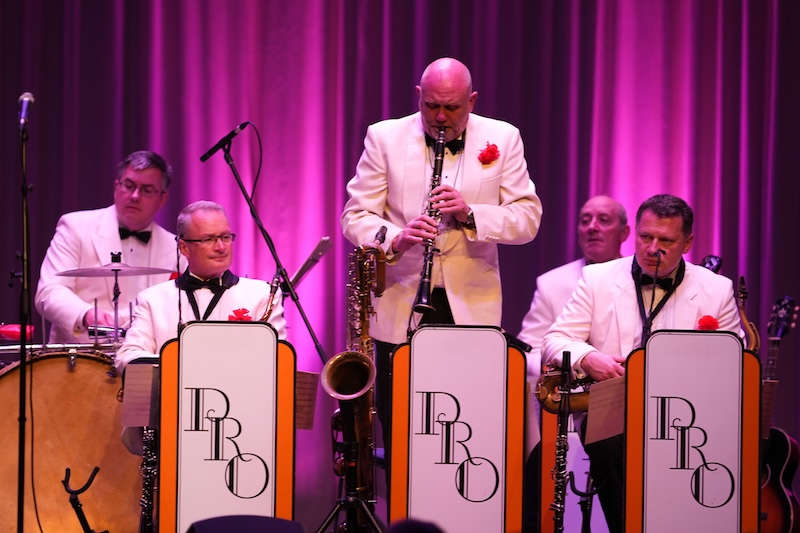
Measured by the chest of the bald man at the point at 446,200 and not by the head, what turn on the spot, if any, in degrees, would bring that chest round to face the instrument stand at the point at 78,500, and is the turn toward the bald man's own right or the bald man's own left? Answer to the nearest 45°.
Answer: approximately 90° to the bald man's own right

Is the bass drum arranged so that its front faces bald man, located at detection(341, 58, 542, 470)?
no

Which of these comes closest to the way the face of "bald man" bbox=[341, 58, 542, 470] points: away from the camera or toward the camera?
toward the camera

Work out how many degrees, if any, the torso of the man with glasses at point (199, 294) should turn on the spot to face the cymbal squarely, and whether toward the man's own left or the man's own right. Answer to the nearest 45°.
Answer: approximately 135° to the man's own right

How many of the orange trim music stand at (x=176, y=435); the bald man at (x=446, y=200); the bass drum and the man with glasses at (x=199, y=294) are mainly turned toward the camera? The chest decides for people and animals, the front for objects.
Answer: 4

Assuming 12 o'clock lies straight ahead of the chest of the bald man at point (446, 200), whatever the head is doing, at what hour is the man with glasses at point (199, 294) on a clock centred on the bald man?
The man with glasses is roughly at 3 o'clock from the bald man.

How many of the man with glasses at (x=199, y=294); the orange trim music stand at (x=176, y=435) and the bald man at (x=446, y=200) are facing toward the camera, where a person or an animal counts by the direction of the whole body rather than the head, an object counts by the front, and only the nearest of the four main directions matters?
3

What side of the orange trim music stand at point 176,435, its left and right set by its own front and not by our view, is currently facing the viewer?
front

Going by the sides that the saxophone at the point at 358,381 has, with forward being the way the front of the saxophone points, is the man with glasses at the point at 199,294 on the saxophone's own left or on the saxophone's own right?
on the saxophone's own right

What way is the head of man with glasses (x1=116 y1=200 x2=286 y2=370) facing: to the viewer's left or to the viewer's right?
to the viewer's right

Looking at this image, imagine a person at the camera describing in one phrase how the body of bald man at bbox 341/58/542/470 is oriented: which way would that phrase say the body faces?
toward the camera
